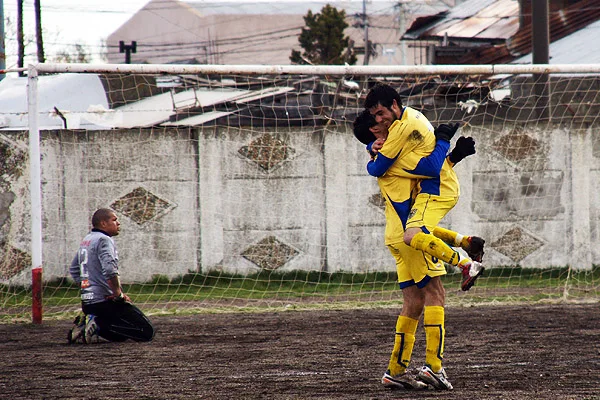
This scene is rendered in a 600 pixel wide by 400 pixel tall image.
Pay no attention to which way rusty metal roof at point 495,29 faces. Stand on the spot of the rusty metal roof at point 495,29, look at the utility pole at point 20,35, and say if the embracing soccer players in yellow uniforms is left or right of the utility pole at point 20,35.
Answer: left

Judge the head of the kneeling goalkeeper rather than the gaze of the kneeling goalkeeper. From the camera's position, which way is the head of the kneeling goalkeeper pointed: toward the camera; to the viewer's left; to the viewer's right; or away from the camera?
to the viewer's right

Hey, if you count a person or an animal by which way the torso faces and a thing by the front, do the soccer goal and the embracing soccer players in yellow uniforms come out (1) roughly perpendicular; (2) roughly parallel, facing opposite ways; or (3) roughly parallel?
roughly perpendicular

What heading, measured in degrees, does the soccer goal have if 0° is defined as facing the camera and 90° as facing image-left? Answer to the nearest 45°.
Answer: approximately 0°

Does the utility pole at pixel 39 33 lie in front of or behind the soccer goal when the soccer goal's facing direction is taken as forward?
behind
